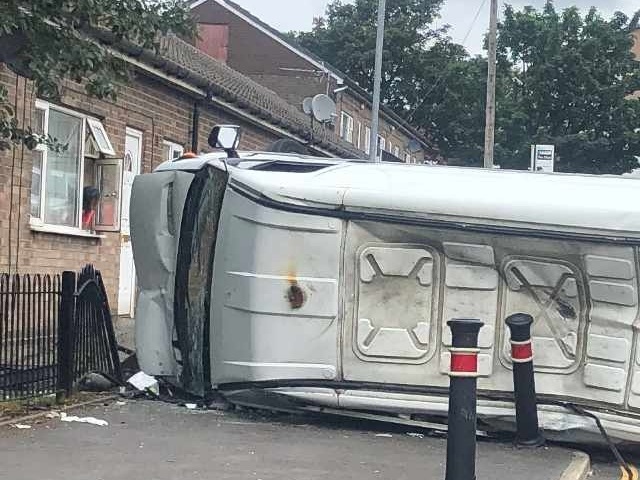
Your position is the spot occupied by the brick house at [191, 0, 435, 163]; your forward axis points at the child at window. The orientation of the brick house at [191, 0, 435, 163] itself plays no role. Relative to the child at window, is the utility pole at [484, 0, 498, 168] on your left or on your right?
left

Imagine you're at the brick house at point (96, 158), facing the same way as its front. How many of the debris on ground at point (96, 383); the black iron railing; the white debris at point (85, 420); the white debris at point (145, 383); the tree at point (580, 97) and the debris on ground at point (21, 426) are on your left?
1

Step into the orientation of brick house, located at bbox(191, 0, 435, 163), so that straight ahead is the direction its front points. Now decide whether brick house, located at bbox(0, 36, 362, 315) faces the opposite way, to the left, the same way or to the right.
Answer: the same way

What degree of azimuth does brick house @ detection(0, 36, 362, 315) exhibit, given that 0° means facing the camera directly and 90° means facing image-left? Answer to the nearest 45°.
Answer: approximately 315°

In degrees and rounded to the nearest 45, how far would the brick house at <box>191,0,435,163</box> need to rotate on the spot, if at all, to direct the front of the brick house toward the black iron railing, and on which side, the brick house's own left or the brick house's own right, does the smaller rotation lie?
approximately 45° to the brick house's own right

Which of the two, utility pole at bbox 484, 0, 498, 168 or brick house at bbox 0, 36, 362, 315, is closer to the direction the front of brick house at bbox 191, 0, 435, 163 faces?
the utility pole

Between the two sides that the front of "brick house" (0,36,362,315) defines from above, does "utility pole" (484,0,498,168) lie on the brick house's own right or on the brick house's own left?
on the brick house's own left

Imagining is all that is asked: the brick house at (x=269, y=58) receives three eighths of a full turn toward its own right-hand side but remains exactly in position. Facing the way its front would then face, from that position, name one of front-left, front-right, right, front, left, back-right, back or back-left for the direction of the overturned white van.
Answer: left

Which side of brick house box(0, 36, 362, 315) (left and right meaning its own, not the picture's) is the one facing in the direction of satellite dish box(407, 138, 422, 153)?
left

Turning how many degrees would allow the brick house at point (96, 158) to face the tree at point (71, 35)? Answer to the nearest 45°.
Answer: approximately 45° to its right

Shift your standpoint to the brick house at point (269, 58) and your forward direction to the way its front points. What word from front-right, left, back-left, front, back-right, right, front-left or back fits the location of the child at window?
front-right

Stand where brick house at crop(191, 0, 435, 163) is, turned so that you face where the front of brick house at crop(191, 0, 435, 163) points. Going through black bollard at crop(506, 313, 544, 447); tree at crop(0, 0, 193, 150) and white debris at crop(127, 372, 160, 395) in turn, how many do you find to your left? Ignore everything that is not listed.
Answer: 0

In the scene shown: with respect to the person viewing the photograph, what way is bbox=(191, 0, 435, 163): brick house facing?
facing the viewer and to the right of the viewer

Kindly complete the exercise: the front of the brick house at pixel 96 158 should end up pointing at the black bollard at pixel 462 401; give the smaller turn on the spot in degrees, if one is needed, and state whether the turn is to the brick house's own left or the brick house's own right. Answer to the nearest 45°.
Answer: approximately 45° to the brick house's own right

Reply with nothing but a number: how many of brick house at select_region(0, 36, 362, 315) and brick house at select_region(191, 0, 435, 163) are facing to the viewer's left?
0
